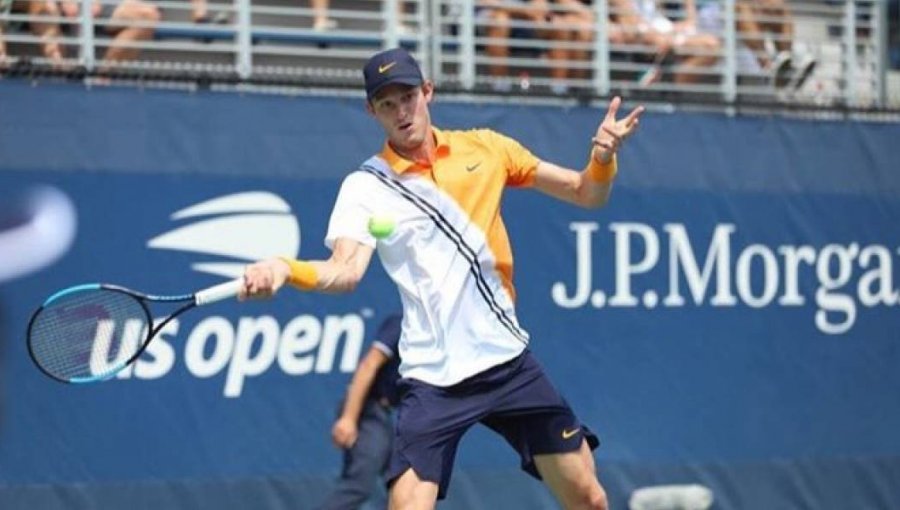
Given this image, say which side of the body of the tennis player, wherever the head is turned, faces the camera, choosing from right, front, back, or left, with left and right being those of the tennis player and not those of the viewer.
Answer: front

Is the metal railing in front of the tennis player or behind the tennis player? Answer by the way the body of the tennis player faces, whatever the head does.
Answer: behind

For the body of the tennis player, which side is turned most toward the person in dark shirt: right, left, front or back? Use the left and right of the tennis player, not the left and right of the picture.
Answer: back

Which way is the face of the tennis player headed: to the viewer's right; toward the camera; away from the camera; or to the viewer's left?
toward the camera
